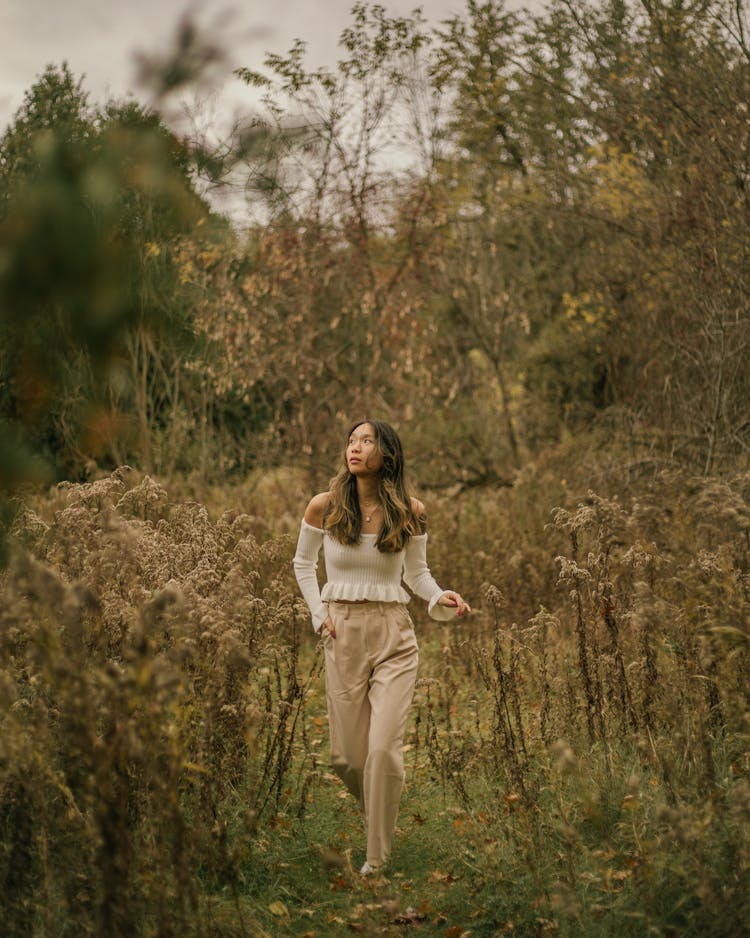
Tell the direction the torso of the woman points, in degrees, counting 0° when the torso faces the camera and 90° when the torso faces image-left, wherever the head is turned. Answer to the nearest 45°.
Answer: approximately 0°
